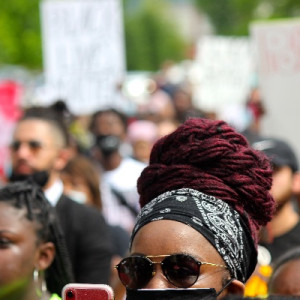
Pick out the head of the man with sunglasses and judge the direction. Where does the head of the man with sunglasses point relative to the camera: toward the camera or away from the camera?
toward the camera

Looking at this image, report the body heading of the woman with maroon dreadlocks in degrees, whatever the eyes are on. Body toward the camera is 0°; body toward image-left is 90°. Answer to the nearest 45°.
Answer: approximately 45°

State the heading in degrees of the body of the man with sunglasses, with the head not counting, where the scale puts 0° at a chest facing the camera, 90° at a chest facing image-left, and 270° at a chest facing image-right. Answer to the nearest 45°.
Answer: approximately 45°

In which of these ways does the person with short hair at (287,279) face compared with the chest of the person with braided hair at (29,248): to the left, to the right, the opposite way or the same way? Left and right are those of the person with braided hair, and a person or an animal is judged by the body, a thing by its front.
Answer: the same way

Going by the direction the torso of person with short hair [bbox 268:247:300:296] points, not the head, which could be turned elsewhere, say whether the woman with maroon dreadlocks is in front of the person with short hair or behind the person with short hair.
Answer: in front

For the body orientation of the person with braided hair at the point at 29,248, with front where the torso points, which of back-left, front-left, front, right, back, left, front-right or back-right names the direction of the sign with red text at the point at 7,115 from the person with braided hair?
back-right

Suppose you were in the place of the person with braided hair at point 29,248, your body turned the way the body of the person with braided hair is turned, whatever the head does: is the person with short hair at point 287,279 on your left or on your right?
on your left

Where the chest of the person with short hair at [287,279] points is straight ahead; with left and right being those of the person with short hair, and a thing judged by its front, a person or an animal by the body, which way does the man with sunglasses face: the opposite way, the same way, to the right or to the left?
the same way

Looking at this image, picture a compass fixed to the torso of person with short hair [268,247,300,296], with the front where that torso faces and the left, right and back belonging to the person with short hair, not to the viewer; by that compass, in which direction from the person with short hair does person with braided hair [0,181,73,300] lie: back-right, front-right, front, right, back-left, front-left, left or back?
front-right

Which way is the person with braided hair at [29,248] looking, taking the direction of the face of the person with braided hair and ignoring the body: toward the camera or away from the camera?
toward the camera

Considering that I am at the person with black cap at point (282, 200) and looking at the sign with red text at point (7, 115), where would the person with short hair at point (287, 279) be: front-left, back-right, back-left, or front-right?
back-left

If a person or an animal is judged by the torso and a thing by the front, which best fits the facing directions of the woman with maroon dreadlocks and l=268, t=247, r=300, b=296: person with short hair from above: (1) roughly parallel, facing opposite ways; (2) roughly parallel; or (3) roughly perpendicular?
roughly parallel

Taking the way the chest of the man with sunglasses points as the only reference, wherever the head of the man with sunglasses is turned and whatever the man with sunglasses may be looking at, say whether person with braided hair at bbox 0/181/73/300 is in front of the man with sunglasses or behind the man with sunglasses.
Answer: in front

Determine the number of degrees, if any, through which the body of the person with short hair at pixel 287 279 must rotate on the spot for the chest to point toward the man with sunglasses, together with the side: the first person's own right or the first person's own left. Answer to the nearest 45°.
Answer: approximately 90° to the first person's own right

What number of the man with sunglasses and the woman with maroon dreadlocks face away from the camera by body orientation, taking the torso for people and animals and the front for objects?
0
